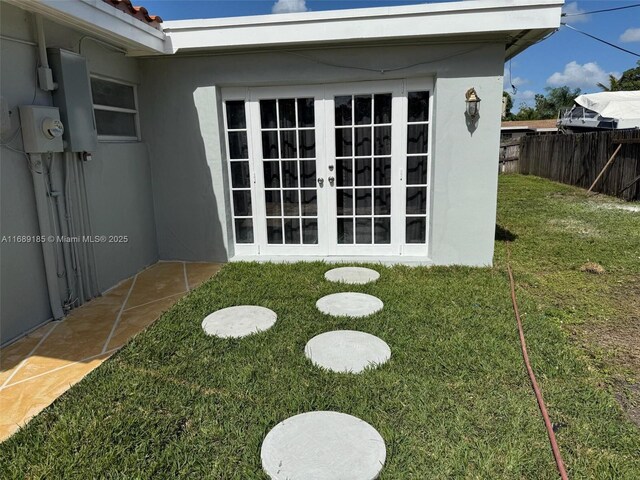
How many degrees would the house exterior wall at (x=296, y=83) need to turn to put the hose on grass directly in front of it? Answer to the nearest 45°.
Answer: approximately 45° to its left

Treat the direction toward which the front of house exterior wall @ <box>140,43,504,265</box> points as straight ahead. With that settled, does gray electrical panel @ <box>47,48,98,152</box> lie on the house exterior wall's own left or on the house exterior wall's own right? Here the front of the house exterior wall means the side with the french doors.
on the house exterior wall's own right

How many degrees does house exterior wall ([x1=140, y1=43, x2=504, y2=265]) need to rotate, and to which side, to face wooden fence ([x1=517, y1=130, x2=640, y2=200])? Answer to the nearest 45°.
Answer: approximately 135° to its left

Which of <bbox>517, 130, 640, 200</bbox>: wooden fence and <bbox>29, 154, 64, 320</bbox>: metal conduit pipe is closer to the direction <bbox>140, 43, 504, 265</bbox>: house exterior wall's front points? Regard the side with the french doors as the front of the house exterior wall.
the metal conduit pipe

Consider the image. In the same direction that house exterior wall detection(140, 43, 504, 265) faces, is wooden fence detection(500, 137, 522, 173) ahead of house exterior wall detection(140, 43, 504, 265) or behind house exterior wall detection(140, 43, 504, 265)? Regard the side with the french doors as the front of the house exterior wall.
behind

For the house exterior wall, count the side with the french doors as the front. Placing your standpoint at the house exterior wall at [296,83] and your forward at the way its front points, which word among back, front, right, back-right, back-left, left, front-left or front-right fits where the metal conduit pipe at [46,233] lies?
front-right

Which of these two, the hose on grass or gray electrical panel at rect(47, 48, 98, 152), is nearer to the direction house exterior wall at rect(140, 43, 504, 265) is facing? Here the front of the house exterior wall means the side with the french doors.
the hose on grass

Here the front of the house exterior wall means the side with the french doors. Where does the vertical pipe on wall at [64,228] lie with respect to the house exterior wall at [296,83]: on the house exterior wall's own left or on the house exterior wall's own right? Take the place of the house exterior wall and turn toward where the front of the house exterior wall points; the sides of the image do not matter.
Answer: on the house exterior wall's own right

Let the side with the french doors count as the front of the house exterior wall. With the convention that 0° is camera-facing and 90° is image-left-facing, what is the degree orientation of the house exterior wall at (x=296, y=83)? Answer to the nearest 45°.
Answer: approximately 0°
